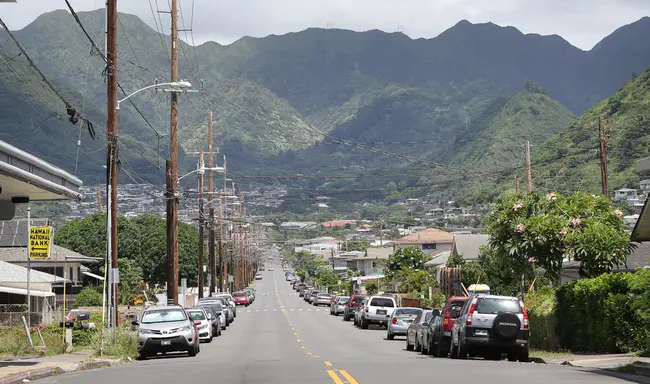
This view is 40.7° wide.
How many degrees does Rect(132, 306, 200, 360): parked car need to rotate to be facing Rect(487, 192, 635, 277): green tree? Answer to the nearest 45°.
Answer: approximately 90° to its left

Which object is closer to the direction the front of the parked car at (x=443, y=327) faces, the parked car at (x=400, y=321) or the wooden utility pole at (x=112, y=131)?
the parked car

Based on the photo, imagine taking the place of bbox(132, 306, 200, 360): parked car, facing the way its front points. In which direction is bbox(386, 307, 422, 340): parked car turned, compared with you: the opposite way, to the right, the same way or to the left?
the opposite way

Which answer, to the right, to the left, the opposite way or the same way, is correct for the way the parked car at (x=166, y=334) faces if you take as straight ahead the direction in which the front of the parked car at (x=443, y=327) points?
the opposite way

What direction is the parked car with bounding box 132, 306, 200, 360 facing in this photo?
toward the camera

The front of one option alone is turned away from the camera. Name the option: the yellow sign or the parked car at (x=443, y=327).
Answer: the parked car

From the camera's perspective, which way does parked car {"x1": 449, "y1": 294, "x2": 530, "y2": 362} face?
away from the camera

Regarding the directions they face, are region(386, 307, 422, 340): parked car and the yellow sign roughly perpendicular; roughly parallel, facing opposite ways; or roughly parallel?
roughly parallel, facing opposite ways

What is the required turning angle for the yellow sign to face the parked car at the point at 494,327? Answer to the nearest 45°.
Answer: approximately 45° to its left

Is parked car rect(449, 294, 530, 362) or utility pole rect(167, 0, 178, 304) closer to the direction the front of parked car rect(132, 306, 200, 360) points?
the parked car

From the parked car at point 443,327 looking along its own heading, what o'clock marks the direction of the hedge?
The hedge is roughly at 4 o'clock from the parked car.

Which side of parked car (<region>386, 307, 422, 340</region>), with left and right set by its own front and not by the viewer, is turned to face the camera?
back

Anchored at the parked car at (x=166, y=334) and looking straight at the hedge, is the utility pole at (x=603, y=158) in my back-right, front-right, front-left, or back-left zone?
front-left

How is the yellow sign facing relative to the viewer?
toward the camera

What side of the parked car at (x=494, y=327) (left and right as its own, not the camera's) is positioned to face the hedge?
right

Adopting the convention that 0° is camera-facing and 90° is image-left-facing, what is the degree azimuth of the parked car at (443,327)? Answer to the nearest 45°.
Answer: approximately 180°
